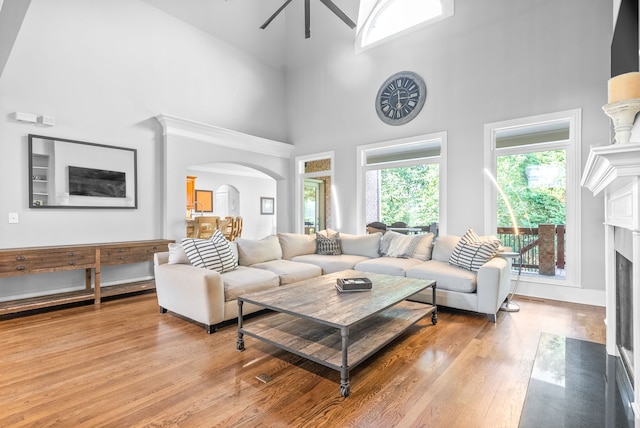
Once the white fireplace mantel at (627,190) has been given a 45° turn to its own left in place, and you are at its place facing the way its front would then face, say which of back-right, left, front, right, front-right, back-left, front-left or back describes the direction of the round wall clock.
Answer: right

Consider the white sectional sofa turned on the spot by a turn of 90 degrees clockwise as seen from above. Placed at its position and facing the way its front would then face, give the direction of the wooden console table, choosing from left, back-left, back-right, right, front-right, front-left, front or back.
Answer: front

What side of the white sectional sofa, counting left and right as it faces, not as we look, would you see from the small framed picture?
back

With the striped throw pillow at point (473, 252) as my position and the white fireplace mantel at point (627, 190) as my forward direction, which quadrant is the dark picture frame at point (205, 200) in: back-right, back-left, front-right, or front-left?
back-right

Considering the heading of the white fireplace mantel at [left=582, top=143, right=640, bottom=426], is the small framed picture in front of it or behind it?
in front

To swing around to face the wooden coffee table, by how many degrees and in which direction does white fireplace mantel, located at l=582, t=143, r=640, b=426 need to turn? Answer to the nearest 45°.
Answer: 0° — it already faces it

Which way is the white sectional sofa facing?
toward the camera

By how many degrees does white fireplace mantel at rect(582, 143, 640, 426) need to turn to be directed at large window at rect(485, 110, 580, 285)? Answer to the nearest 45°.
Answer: approximately 90° to its right

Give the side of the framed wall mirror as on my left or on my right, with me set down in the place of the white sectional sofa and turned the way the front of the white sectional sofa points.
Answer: on my right

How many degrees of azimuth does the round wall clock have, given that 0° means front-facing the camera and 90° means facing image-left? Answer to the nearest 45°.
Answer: approximately 45°

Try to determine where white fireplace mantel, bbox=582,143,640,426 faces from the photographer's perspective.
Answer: facing to the left of the viewer

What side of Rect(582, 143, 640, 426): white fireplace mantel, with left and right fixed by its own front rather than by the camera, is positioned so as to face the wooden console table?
front

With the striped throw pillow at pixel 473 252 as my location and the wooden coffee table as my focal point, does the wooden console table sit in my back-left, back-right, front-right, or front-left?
front-right

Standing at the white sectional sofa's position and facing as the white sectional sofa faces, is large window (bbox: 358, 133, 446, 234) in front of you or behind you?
behind

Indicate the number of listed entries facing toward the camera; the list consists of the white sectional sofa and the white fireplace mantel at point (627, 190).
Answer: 1

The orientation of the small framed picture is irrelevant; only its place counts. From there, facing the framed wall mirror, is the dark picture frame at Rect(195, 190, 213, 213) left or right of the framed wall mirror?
right

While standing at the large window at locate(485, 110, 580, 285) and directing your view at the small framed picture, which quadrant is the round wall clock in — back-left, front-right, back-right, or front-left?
front-left

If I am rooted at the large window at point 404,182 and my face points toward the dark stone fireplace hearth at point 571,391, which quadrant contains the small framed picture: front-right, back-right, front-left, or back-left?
back-right
